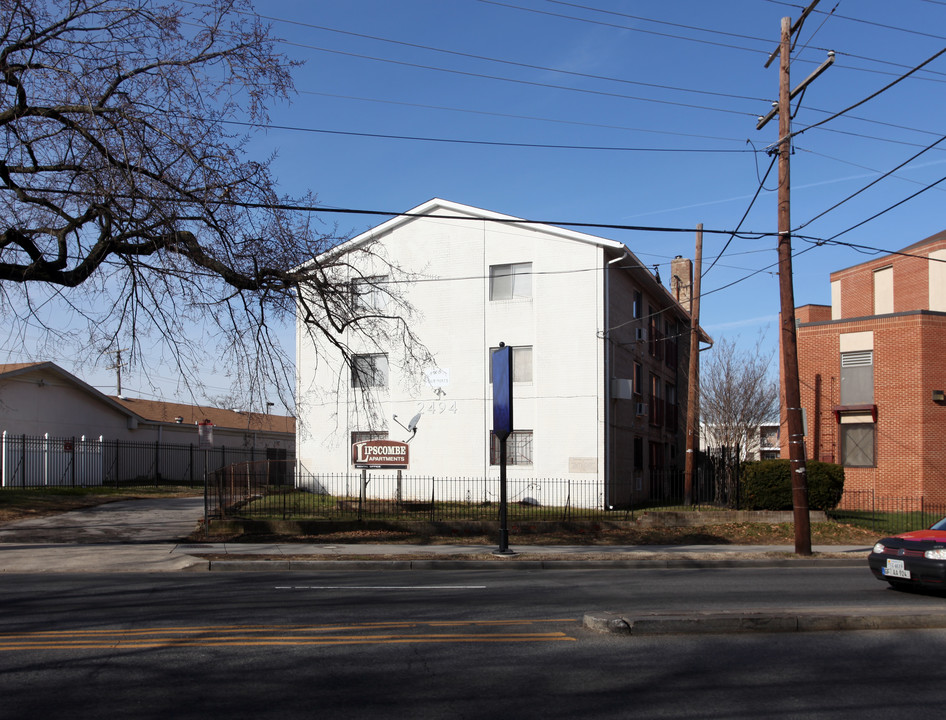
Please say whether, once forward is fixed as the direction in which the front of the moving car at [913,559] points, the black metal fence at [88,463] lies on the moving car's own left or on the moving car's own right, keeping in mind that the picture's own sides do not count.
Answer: on the moving car's own right

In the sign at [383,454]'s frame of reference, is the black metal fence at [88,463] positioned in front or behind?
behind

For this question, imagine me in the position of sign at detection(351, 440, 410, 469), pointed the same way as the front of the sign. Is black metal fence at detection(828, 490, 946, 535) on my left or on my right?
on my left

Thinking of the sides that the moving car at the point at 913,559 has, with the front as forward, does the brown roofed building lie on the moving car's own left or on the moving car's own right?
on the moving car's own right

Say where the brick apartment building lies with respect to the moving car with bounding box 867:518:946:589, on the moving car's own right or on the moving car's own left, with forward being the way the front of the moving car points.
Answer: on the moving car's own right

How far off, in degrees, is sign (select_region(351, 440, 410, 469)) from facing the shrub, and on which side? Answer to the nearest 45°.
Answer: approximately 90° to its left

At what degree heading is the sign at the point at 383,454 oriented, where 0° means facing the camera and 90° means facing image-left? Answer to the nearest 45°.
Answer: approximately 0°

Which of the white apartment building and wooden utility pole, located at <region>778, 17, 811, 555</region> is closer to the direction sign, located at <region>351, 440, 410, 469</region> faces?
the wooden utility pole

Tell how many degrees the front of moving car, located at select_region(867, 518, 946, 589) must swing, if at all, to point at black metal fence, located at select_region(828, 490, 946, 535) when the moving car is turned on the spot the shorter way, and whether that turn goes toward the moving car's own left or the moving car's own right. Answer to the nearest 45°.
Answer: approximately 135° to the moving car's own right

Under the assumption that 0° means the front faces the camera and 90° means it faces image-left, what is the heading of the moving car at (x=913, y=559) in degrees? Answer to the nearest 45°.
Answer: approximately 45°
